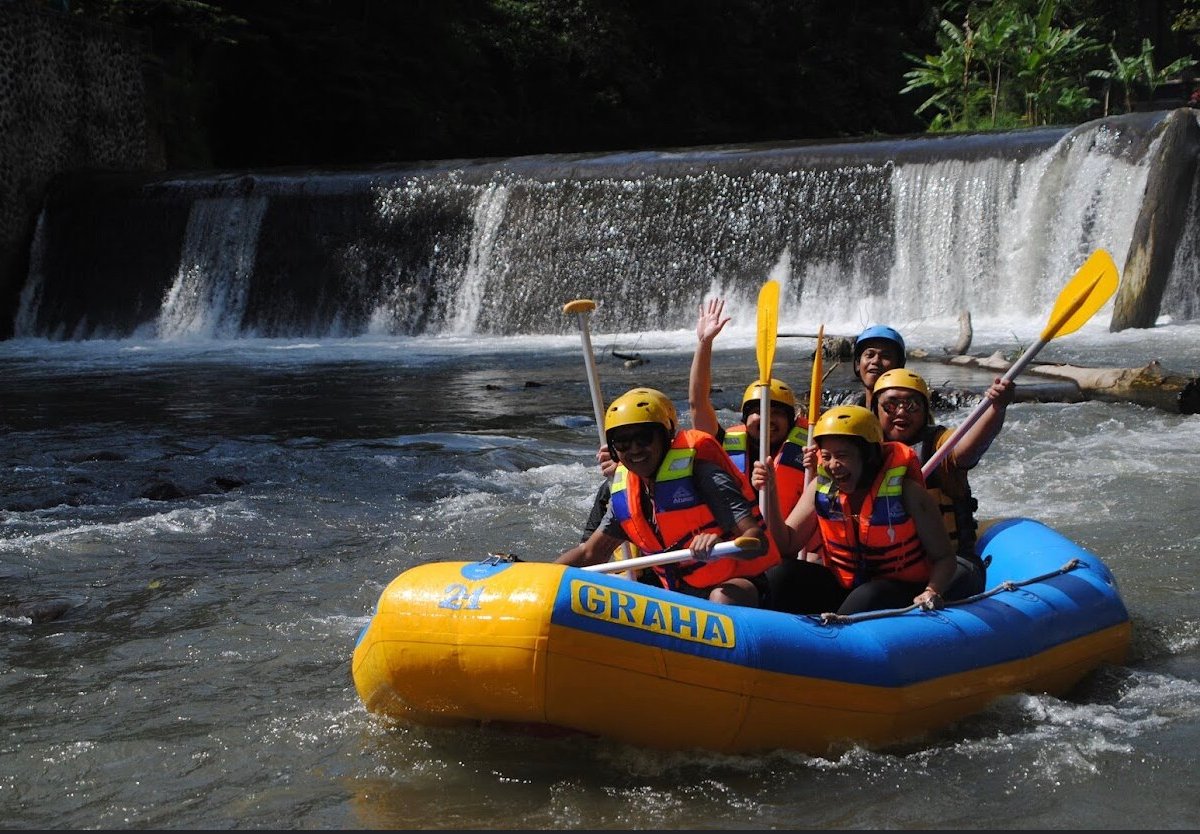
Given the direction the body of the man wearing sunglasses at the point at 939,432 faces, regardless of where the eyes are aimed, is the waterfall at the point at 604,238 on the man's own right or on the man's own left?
on the man's own right

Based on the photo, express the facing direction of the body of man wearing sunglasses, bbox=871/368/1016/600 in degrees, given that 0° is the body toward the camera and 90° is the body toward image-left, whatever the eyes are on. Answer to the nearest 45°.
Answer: approximately 45°

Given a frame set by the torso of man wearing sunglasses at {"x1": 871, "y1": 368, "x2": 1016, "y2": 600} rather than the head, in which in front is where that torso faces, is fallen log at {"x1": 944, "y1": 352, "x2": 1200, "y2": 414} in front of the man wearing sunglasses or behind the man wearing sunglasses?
behind

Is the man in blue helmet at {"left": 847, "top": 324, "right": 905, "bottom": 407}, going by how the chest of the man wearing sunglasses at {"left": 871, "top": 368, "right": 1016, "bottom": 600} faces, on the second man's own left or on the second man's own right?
on the second man's own right

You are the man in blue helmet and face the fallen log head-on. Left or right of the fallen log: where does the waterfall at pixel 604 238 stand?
left
